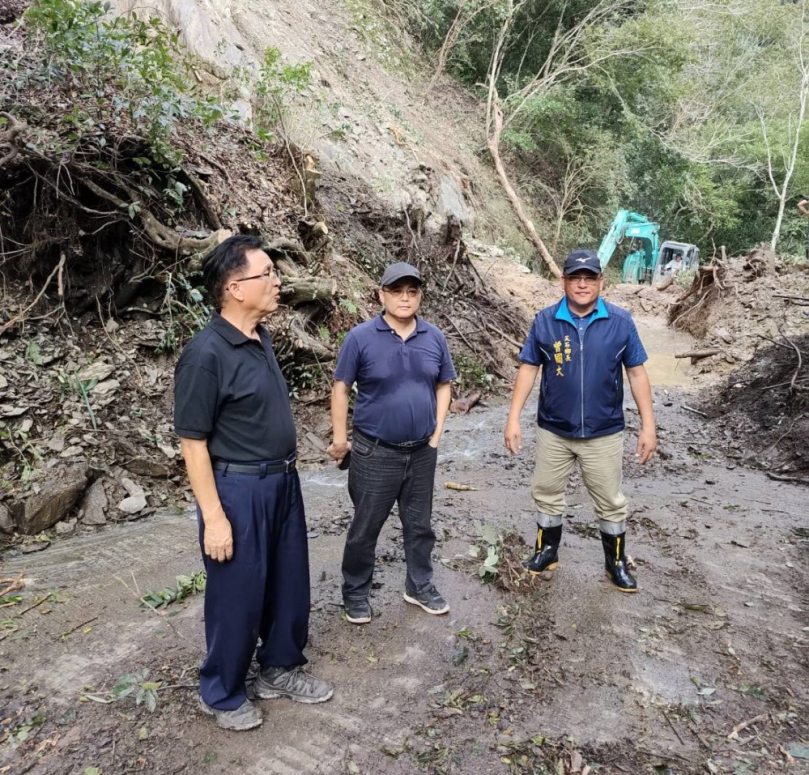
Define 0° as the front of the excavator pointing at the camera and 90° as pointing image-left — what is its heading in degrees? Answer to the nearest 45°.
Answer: approximately 45°

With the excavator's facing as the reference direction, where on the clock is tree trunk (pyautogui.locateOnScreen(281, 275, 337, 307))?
The tree trunk is roughly at 11 o'clock from the excavator.

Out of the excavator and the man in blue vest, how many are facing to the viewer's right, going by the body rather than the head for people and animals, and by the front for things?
0

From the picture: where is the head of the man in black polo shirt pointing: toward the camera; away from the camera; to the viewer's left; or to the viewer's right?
to the viewer's right

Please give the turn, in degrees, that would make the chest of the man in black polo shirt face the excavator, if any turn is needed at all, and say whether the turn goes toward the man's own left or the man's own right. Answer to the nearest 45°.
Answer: approximately 90° to the man's own left

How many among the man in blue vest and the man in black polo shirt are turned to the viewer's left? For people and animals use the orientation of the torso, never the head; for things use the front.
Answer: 0

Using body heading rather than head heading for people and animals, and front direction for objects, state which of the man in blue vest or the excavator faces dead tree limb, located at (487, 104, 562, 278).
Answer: the excavator

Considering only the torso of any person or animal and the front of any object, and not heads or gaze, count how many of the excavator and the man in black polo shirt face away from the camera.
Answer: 0

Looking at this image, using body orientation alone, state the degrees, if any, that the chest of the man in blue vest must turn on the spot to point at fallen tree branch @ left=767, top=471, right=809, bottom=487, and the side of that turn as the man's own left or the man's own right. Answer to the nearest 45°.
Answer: approximately 135° to the man's own left

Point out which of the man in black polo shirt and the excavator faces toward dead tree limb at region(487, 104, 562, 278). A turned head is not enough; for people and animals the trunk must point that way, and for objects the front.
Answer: the excavator

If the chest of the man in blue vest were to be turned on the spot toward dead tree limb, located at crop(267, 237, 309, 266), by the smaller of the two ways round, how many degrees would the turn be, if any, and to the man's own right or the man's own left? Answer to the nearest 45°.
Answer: approximately 135° to the man's own right

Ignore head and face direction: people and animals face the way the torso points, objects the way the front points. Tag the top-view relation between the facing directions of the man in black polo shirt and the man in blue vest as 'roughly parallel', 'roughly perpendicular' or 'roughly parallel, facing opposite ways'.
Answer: roughly perpendicular

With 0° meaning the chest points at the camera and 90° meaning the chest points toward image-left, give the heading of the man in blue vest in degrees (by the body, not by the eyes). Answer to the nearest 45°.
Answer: approximately 0°

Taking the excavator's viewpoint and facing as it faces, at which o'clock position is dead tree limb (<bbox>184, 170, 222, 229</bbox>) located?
The dead tree limb is roughly at 11 o'clock from the excavator.
